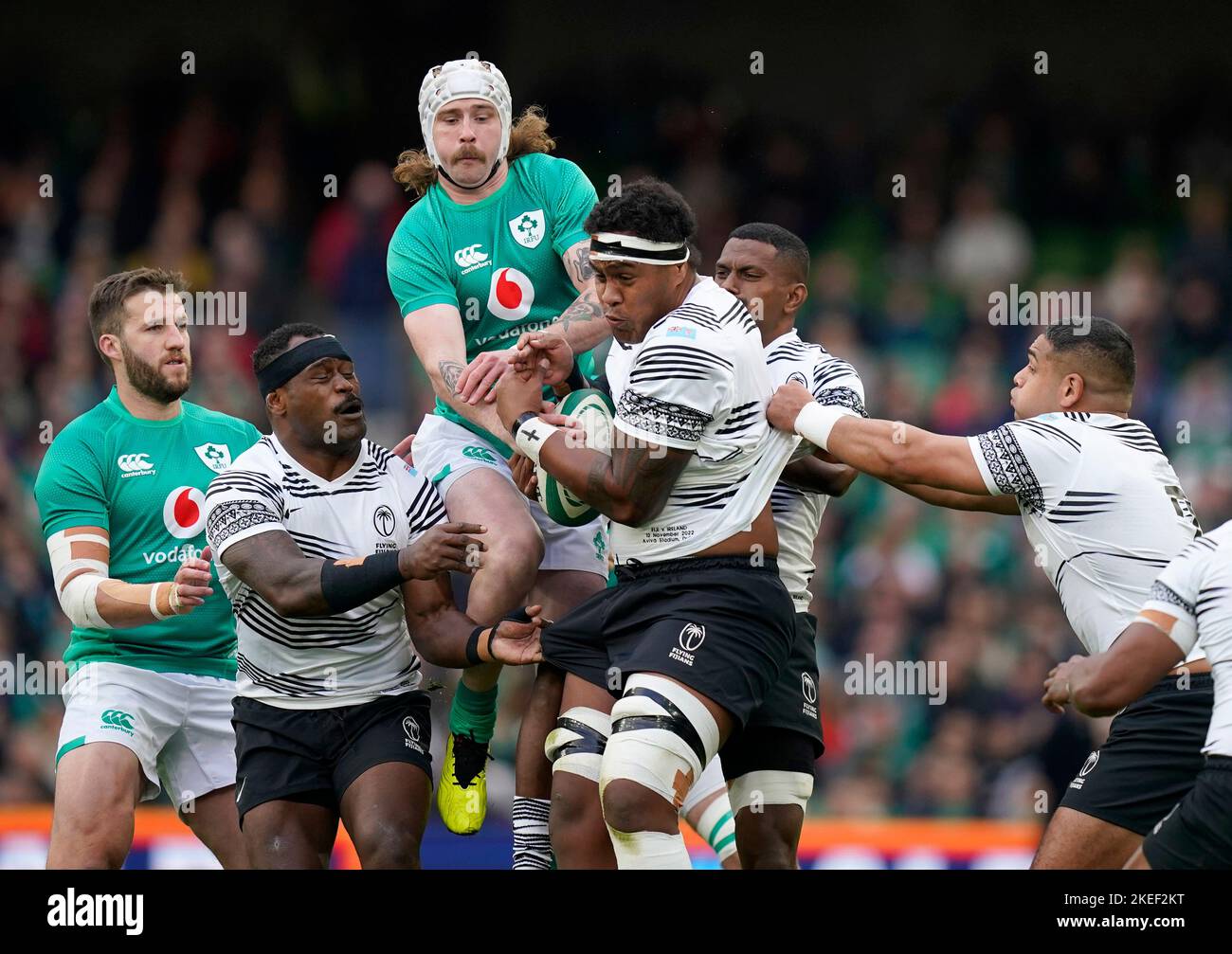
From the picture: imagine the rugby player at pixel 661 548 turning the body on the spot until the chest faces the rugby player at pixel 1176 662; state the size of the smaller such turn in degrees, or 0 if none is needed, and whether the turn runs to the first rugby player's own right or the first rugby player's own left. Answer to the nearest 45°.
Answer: approximately 90° to the first rugby player's own left

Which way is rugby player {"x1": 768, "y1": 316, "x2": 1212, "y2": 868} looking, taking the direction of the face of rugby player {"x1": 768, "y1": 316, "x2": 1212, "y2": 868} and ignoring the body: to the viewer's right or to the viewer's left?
to the viewer's left

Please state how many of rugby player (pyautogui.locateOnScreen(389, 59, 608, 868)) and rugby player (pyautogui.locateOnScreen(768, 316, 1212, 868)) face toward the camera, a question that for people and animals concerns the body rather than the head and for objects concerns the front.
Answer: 1

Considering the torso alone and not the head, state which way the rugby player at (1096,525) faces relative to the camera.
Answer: to the viewer's left

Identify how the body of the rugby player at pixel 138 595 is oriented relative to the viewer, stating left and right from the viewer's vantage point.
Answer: facing the viewer and to the right of the viewer

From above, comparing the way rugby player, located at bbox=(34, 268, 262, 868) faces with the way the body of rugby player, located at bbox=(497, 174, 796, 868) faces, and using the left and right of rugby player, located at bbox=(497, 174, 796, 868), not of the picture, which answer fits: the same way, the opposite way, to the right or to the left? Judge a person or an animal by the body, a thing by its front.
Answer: to the left

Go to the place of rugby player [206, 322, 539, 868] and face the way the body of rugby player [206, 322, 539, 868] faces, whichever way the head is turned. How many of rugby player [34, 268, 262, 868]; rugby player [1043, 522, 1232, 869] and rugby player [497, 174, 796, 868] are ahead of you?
2

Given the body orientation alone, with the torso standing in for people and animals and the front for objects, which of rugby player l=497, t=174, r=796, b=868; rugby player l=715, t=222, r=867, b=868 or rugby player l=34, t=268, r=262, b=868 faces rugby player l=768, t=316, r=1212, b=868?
rugby player l=34, t=268, r=262, b=868

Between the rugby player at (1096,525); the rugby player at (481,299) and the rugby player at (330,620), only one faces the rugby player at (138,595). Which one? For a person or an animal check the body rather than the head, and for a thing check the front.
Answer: the rugby player at (1096,525)
